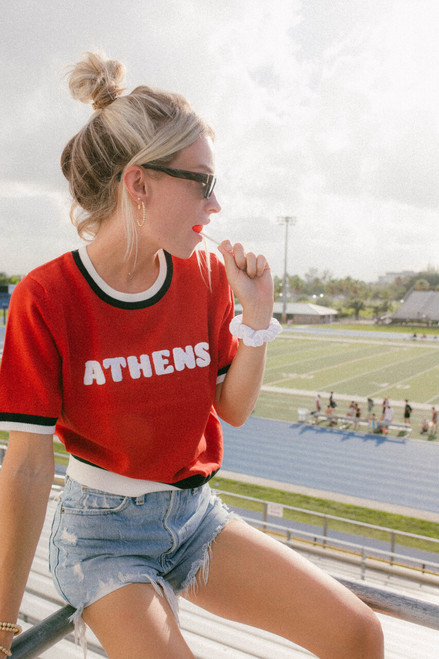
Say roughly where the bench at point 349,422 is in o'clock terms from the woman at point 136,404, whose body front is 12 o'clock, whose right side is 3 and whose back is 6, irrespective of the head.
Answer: The bench is roughly at 8 o'clock from the woman.

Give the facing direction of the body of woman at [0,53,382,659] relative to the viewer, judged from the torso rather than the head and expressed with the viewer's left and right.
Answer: facing the viewer and to the right of the viewer

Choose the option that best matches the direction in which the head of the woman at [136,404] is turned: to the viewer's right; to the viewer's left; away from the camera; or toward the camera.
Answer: to the viewer's right
